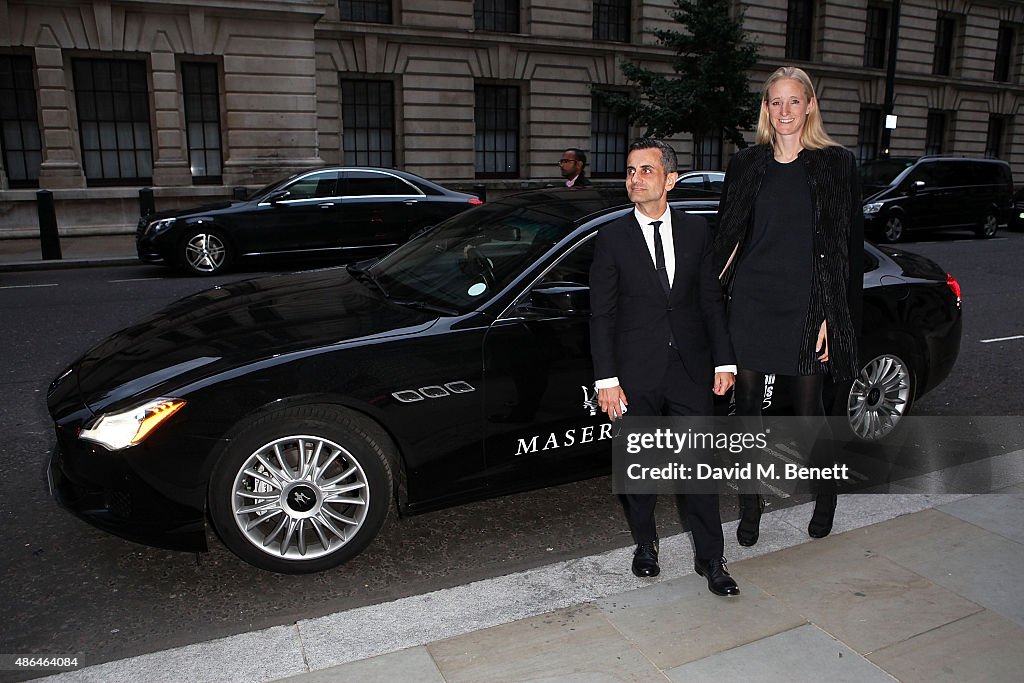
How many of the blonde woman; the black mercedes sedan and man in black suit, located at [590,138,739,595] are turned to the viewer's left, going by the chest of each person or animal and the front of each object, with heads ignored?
1

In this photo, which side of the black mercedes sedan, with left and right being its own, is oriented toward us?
left

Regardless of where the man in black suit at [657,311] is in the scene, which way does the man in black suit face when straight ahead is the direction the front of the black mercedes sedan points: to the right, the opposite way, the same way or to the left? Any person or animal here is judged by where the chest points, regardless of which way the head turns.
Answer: to the left

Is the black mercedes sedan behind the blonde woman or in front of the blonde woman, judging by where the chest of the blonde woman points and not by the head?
behind

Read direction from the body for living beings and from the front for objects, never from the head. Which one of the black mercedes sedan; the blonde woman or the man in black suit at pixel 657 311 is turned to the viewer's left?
the black mercedes sedan

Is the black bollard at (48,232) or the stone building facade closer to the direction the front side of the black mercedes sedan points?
the black bollard

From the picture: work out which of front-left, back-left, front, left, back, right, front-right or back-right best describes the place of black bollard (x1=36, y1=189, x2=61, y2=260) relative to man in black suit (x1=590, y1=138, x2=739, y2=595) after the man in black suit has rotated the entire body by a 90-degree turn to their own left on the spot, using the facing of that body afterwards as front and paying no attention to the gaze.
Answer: back-left

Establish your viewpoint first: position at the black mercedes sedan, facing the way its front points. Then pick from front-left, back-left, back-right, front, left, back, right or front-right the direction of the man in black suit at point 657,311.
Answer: left

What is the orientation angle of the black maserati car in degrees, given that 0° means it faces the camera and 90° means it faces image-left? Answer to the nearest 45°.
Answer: approximately 45°

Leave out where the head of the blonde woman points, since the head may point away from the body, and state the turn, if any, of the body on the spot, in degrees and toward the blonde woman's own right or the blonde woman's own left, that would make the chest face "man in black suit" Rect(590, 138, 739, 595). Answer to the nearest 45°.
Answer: approximately 45° to the blonde woman's own right

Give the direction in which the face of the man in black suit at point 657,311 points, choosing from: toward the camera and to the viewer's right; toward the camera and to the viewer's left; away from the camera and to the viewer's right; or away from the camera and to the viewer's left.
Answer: toward the camera and to the viewer's left

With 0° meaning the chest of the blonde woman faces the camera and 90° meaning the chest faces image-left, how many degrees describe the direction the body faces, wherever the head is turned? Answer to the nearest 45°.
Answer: approximately 0°
